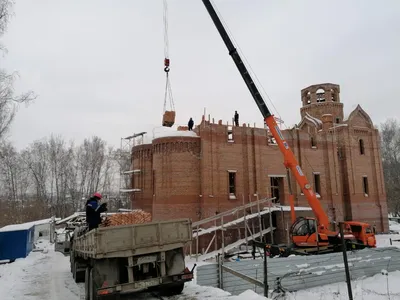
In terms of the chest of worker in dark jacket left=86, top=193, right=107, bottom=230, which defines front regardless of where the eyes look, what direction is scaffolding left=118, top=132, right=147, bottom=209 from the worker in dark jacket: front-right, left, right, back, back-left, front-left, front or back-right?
left

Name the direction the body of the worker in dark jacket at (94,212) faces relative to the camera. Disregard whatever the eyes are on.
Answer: to the viewer's right

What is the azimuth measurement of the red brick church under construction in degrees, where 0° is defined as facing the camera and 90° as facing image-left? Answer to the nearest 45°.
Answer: approximately 270°

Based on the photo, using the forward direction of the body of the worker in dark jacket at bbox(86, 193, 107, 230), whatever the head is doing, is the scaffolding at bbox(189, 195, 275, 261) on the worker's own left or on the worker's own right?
on the worker's own left

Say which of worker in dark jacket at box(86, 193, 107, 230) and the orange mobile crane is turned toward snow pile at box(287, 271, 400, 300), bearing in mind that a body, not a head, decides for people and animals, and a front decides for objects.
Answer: the worker in dark jacket

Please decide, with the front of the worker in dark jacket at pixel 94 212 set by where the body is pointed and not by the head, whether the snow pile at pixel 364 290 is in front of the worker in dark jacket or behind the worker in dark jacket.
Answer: in front
